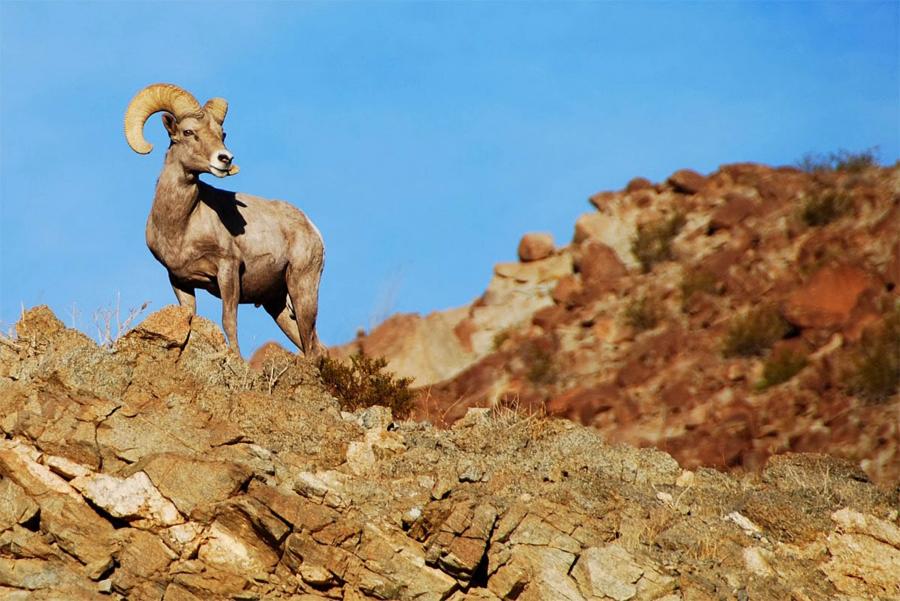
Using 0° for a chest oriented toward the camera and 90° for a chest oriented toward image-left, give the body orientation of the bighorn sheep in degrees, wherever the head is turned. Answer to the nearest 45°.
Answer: approximately 45°

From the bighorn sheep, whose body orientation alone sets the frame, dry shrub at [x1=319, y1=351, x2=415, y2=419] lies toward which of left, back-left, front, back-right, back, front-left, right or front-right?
back

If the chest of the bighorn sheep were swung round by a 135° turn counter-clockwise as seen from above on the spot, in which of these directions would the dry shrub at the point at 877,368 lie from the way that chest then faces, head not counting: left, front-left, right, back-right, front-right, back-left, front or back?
front-left

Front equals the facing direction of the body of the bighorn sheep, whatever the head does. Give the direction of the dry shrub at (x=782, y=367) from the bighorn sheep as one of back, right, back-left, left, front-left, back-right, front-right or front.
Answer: back

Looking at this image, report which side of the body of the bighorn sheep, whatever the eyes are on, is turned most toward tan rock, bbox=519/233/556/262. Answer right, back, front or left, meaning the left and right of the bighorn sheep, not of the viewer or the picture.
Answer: back

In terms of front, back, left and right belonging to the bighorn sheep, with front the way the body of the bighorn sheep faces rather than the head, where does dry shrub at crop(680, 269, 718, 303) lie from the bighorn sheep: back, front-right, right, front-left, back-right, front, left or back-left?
back

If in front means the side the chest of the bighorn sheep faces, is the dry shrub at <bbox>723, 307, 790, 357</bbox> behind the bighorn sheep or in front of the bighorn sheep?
behind

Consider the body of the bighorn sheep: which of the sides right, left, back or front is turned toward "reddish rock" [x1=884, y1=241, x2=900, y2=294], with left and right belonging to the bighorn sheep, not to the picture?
back

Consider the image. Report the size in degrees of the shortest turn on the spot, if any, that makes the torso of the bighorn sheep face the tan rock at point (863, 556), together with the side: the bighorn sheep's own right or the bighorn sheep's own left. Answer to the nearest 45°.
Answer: approximately 135° to the bighorn sheep's own left

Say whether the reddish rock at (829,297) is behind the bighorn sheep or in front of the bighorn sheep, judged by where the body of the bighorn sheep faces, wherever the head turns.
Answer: behind
